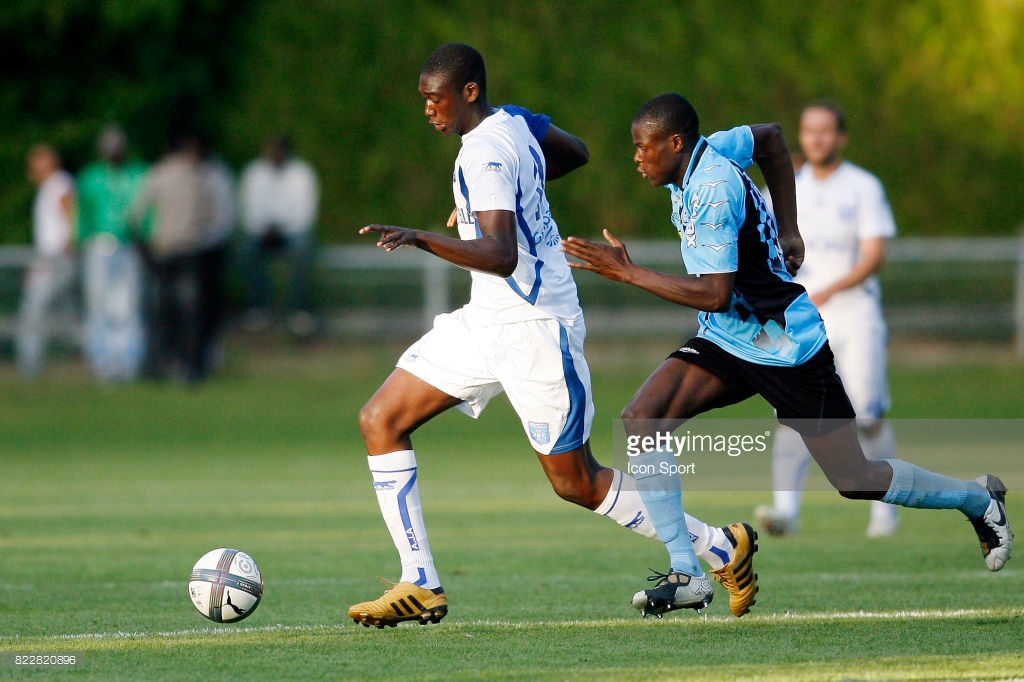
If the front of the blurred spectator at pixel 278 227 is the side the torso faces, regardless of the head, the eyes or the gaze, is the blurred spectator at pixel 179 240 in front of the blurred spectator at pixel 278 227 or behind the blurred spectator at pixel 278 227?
in front

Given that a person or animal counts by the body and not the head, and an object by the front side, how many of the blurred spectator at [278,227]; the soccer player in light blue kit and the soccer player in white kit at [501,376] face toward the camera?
1

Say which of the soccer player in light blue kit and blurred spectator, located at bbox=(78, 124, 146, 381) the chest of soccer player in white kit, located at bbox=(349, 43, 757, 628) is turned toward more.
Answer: the blurred spectator

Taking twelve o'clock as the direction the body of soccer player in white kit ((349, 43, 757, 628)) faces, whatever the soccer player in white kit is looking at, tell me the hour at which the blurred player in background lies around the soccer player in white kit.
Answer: The blurred player in background is roughly at 4 o'clock from the soccer player in white kit.

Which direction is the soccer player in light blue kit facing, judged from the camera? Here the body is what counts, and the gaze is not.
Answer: to the viewer's left

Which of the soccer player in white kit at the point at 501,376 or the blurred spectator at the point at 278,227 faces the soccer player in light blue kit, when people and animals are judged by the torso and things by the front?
the blurred spectator

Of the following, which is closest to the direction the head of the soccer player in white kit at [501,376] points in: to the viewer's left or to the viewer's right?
to the viewer's left

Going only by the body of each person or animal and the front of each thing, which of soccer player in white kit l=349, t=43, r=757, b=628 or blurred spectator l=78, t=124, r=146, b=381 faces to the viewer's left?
the soccer player in white kit

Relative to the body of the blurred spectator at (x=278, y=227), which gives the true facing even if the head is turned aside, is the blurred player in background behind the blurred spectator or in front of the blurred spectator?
in front

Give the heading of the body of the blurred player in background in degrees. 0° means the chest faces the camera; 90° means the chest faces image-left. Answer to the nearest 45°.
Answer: approximately 45°

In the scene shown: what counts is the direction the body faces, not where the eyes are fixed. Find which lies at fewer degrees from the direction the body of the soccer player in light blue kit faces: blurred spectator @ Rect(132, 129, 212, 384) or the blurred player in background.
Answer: the blurred spectator

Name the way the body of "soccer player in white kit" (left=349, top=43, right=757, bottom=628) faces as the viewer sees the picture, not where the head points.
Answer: to the viewer's left

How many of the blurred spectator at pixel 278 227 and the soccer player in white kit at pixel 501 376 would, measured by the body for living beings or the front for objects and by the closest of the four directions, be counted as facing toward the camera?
1

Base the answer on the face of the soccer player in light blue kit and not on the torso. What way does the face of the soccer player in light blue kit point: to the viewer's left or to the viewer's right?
to the viewer's left

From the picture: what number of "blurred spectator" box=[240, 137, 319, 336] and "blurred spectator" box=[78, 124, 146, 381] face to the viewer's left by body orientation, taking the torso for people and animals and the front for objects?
0
